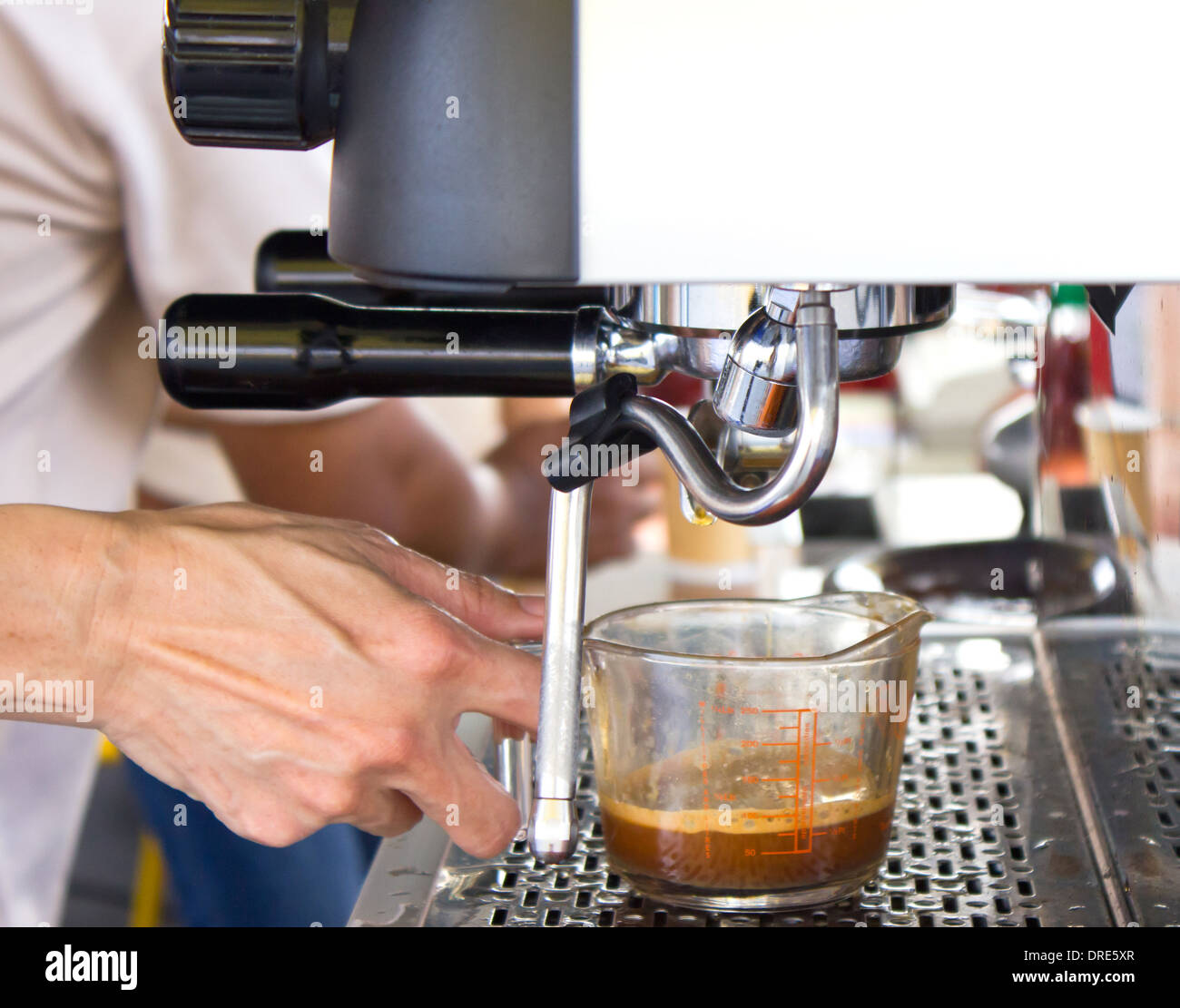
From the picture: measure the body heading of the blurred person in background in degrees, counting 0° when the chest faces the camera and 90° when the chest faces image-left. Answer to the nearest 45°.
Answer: approximately 270°

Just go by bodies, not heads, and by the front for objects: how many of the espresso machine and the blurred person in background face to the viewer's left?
1

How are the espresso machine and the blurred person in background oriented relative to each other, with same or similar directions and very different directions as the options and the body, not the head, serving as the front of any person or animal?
very different directions

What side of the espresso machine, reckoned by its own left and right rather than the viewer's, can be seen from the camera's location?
left
